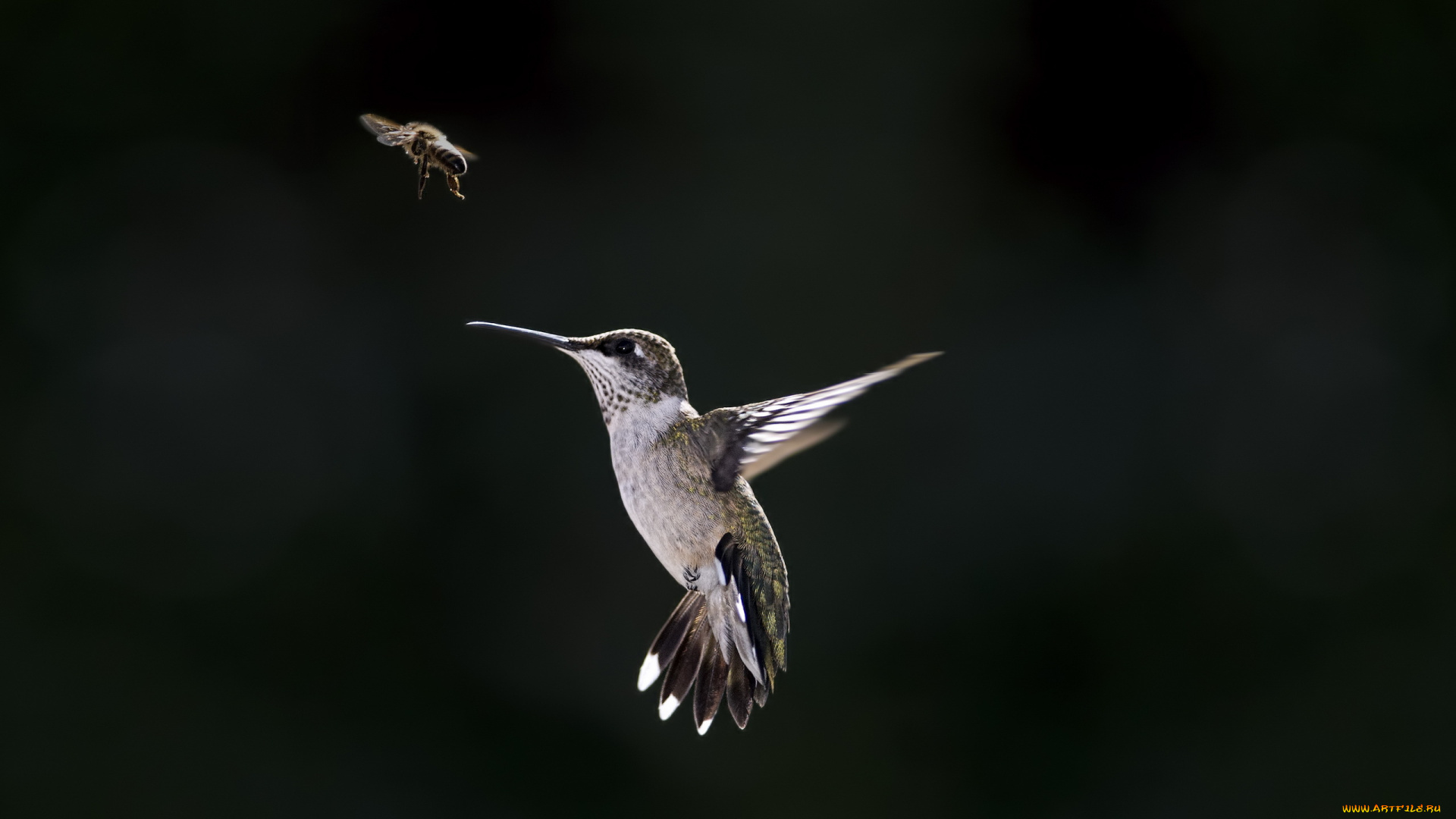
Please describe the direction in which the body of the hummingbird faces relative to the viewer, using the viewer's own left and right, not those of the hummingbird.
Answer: facing to the left of the viewer
